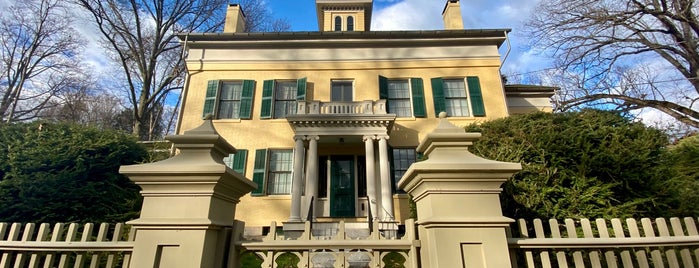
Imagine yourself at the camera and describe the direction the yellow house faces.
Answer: facing the viewer

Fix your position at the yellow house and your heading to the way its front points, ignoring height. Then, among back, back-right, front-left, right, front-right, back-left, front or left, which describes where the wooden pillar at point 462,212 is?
front

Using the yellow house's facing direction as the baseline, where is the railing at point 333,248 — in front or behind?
in front

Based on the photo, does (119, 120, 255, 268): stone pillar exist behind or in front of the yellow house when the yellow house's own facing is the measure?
in front

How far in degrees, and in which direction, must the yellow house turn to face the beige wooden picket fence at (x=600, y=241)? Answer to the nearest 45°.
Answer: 0° — it already faces it

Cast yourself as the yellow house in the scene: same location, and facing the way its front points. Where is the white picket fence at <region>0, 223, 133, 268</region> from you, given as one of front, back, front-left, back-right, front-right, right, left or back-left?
front
